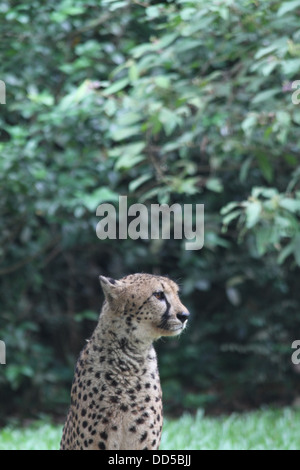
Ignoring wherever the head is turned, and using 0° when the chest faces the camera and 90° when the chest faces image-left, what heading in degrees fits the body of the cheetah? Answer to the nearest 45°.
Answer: approximately 315°
